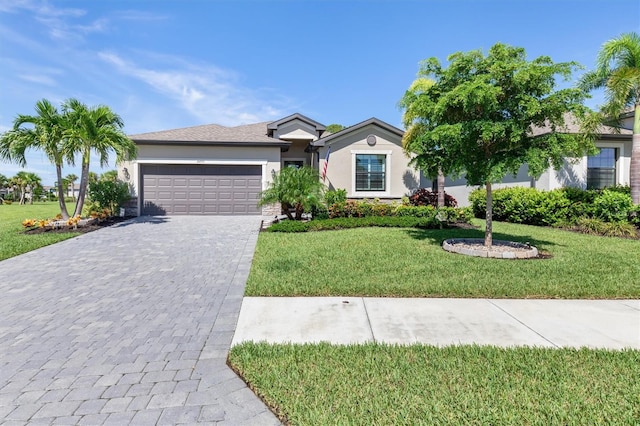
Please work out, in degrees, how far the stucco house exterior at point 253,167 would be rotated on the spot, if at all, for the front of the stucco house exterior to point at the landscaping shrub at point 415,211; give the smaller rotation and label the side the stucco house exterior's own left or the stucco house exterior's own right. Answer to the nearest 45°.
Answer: approximately 90° to the stucco house exterior's own left

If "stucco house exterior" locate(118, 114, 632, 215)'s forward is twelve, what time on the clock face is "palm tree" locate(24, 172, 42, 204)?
The palm tree is roughly at 4 o'clock from the stucco house exterior.

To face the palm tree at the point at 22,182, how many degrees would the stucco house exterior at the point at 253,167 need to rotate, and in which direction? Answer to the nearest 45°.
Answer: approximately 135° to its right

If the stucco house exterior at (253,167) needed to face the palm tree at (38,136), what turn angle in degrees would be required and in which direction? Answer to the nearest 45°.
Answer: approximately 45° to its right

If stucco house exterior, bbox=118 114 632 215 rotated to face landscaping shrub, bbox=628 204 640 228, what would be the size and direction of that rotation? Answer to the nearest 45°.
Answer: approximately 90° to its left

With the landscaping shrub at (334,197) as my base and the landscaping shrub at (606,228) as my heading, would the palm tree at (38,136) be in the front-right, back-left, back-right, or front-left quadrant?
back-right

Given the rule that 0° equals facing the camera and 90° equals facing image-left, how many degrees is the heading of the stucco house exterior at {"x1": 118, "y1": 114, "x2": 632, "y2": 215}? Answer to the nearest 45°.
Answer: approximately 0°

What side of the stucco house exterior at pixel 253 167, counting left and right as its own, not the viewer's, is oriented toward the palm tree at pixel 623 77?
left

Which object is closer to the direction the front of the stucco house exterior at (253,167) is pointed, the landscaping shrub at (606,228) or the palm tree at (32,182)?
the landscaping shrub

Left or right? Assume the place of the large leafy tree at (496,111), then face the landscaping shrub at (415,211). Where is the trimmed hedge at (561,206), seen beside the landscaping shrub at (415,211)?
right

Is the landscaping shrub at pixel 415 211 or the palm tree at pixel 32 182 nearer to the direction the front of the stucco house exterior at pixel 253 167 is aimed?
the landscaping shrub
